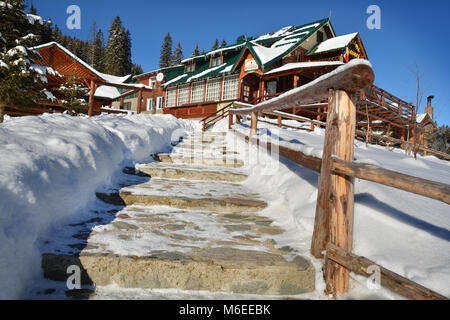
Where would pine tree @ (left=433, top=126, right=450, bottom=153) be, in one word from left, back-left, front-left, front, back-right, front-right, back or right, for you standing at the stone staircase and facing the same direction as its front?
back-left

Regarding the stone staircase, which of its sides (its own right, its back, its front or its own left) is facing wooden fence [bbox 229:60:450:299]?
left

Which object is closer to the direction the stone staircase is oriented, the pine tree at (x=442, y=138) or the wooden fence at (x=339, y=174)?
the wooden fence

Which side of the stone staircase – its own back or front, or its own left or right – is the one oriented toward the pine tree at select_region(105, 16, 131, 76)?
back

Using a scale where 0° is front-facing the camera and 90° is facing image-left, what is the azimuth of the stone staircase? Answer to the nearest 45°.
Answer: approximately 0°
